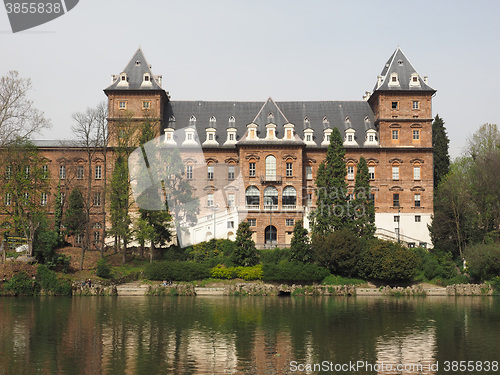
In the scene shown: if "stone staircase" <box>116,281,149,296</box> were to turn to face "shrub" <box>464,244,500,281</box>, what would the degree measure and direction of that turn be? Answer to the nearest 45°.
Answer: approximately 90° to its left

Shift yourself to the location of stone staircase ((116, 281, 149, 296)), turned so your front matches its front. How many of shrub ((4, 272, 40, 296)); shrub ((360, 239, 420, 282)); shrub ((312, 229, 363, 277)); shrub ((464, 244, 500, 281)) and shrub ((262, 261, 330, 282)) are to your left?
4

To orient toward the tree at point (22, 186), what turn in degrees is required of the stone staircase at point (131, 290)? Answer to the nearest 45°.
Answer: approximately 135° to its right

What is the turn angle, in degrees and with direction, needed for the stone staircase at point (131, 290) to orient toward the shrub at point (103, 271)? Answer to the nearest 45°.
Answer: approximately 135° to its right

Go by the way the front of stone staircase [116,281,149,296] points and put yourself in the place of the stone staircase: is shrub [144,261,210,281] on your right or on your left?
on your left

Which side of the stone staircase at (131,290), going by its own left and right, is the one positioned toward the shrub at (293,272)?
left

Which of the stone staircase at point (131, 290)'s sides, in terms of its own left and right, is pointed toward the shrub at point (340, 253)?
left

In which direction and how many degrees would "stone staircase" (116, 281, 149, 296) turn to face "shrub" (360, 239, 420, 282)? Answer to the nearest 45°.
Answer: approximately 90° to its left

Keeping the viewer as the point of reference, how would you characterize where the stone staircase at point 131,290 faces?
facing the viewer

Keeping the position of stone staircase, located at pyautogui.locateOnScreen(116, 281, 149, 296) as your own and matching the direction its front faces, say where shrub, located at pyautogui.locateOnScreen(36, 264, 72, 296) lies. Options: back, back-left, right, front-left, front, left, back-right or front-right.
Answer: right

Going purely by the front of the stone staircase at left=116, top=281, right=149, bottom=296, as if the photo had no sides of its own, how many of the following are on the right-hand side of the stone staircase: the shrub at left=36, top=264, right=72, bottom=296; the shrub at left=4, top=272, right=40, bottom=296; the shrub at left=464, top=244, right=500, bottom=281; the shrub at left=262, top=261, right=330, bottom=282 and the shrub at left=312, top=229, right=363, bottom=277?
2

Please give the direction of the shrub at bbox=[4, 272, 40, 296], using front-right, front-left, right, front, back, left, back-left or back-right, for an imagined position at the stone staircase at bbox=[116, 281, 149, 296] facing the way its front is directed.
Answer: right
